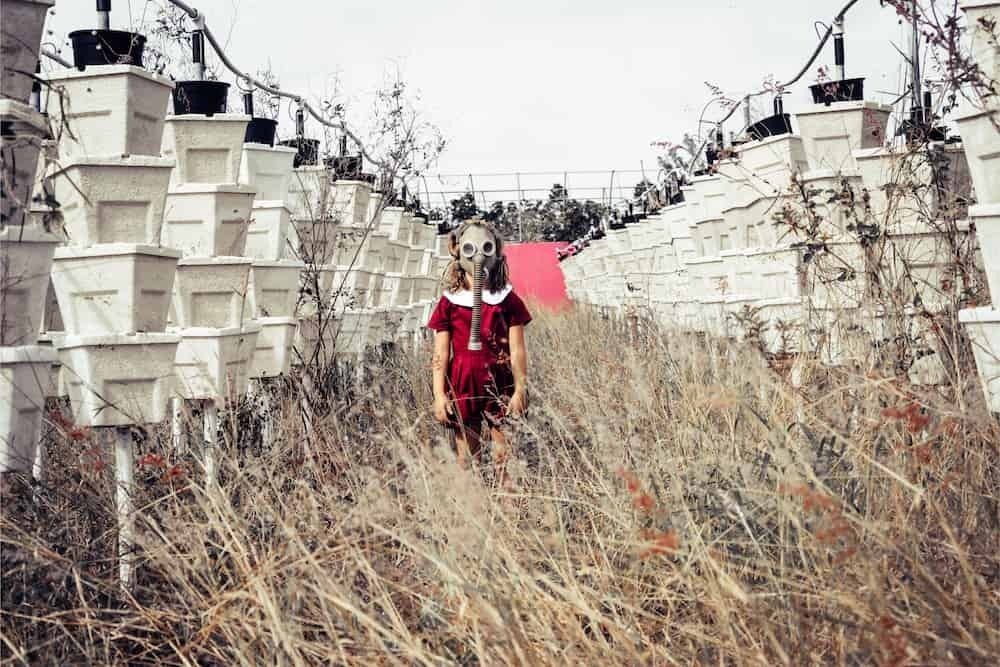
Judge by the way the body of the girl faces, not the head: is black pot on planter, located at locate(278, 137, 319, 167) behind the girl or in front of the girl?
behind

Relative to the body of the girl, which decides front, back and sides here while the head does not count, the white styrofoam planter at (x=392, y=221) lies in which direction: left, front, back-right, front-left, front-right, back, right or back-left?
back

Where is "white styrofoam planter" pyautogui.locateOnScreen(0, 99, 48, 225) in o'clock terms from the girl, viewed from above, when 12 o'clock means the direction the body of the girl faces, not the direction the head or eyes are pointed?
The white styrofoam planter is roughly at 1 o'clock from the girl.

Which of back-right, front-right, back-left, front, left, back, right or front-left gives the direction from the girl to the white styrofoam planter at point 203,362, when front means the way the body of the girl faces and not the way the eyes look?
right

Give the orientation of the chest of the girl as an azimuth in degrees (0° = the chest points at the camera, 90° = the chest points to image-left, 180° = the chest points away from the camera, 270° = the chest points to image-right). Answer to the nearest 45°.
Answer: approximately 0°

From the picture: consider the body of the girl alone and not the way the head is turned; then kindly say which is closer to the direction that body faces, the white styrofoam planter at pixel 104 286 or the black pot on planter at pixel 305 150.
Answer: the white styrofoam planter

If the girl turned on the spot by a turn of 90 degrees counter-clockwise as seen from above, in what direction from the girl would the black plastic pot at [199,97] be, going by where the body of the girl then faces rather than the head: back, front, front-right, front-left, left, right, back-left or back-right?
back

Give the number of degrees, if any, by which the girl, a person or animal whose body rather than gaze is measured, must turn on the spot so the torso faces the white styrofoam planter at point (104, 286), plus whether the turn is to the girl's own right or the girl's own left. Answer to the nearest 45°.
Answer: approximately 45° to the girl's own right

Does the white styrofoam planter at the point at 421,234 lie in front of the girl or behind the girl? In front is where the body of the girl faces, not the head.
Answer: behind

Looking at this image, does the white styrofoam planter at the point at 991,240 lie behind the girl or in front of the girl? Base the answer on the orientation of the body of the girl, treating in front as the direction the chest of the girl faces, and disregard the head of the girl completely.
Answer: in front

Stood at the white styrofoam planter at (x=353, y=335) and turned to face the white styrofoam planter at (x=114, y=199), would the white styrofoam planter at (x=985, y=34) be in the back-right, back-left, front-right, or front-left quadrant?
front-left

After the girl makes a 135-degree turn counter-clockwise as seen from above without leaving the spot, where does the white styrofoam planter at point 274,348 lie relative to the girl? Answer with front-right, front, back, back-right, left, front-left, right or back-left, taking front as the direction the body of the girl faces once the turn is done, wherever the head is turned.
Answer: left

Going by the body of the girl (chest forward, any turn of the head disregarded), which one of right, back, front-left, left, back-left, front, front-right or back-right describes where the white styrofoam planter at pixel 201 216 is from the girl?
right

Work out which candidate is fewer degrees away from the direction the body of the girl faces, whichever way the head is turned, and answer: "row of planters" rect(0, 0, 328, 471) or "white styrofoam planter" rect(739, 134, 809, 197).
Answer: the row of planters

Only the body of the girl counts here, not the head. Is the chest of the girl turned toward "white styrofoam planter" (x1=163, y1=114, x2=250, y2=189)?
no

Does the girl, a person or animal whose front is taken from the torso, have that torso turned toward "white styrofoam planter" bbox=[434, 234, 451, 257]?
no

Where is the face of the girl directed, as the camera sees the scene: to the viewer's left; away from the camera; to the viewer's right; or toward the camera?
toward the camera

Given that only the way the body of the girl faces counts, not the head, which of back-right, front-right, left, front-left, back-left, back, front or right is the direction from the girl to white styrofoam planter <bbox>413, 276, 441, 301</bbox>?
back

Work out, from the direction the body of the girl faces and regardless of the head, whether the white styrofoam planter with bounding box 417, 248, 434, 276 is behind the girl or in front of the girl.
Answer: behind

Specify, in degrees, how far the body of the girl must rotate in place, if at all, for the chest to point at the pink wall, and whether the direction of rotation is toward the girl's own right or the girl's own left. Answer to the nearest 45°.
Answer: approximately 180°
